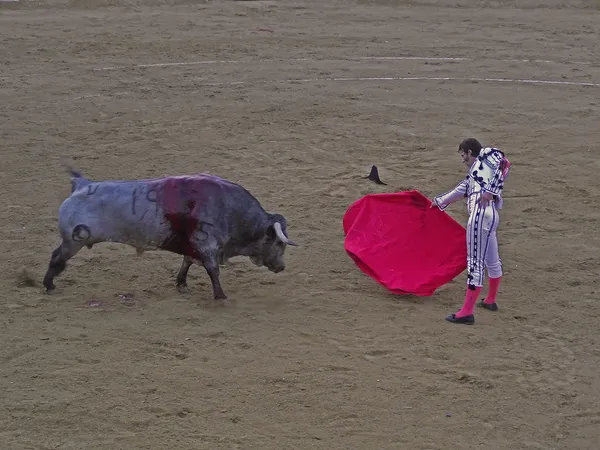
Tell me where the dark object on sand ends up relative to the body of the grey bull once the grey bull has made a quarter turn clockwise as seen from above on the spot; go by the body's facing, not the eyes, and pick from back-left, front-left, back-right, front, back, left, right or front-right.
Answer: back-left

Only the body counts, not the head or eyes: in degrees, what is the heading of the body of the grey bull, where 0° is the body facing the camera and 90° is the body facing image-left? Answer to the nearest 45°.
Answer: approximately 270°
